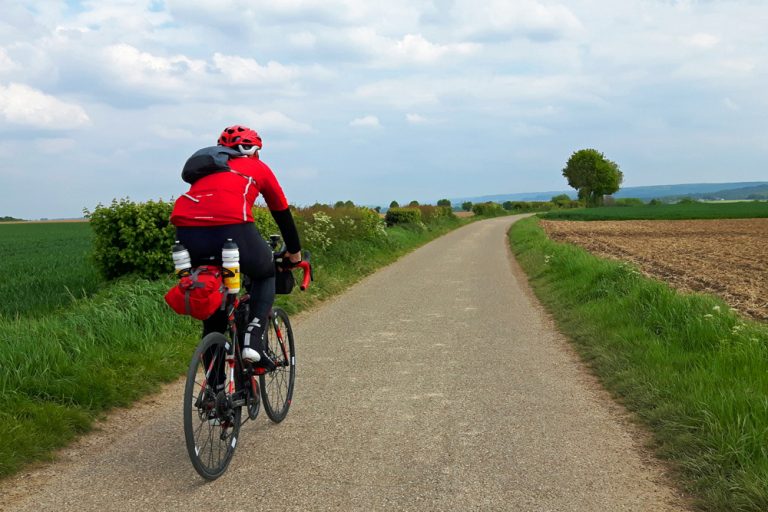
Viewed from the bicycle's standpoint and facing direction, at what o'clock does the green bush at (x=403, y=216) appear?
The green bush is roughly at 11 o'clock from the bicycle.

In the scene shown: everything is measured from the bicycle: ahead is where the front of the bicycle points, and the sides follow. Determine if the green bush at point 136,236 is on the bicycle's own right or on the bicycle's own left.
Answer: on the bicycle's own left

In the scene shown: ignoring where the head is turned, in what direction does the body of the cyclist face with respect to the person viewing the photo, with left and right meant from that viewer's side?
facing away from the viewer and to the right of the viewer

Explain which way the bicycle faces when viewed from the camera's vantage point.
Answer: facing away from the viewer and to the right of the viewer

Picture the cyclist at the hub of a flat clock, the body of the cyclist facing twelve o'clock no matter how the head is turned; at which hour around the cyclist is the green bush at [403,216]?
The green bush is roughly at 11 o'clock from the cyclist.

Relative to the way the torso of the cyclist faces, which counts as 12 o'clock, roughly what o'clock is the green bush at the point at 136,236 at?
The green bush is roughly at 10 o'clock from the cyclist.
